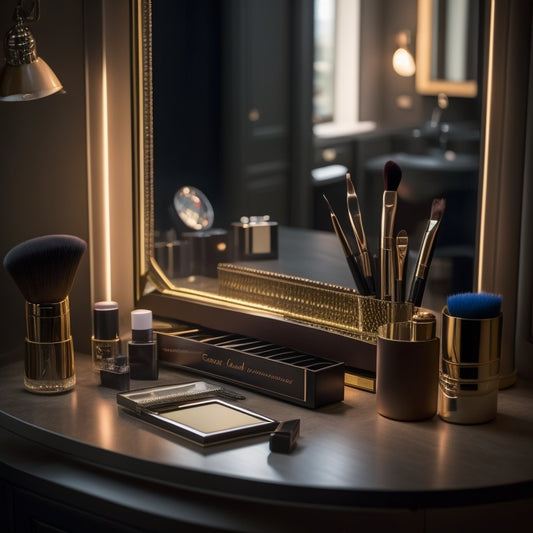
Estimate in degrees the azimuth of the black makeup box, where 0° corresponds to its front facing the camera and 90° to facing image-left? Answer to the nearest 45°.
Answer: approximately 45°

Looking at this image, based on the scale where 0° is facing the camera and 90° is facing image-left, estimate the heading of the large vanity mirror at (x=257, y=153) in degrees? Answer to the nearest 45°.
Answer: approximately 45°
